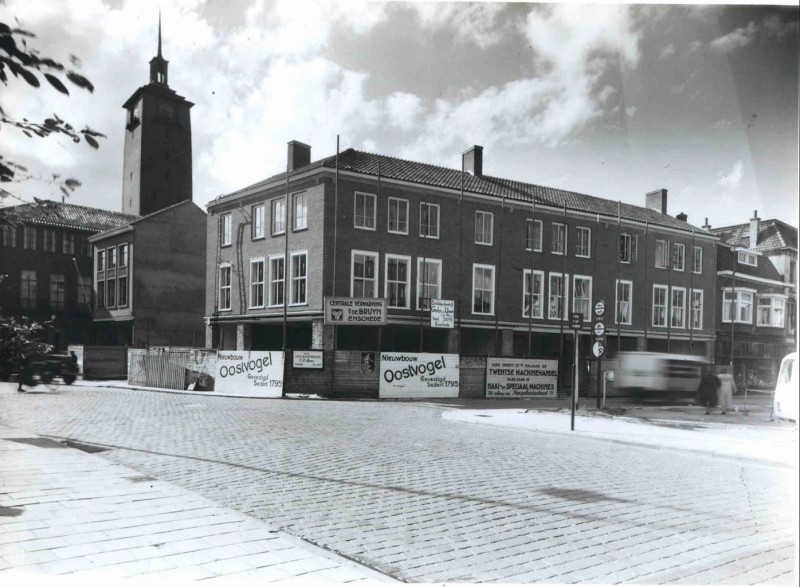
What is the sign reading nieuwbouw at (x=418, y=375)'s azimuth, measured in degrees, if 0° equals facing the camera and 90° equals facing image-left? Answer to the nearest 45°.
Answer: approximately 0°

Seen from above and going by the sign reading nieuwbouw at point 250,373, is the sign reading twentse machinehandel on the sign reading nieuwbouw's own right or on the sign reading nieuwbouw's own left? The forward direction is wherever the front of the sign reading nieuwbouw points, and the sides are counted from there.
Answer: on the sign reading nieuwbouw's own left

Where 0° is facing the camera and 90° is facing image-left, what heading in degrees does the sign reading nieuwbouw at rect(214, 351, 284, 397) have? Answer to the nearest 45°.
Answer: approximately 0°
